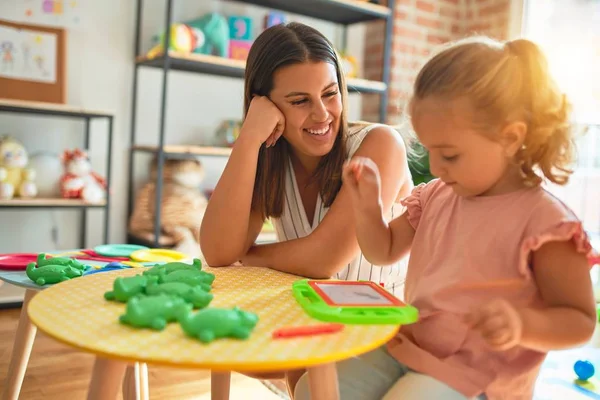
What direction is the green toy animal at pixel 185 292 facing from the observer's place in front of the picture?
facing to the right of the viewer

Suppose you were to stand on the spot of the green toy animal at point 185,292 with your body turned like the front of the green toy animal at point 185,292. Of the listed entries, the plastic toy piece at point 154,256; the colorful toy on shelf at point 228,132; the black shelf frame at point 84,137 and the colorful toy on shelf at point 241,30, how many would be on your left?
4

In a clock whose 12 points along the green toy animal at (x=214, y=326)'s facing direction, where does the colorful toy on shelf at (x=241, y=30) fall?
The colorful toy on shelf is roughly at 9 o'clock from the green toy animal.

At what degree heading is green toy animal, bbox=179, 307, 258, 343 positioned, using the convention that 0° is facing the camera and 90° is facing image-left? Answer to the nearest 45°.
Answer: approximately 270°

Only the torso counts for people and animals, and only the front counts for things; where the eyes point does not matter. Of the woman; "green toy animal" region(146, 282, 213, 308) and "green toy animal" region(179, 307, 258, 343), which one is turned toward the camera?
the woman

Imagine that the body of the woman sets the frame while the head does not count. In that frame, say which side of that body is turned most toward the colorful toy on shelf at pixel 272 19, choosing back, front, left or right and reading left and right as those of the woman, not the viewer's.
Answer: back

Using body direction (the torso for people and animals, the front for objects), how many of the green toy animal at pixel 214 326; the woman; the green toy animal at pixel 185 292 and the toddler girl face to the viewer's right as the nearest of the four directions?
2

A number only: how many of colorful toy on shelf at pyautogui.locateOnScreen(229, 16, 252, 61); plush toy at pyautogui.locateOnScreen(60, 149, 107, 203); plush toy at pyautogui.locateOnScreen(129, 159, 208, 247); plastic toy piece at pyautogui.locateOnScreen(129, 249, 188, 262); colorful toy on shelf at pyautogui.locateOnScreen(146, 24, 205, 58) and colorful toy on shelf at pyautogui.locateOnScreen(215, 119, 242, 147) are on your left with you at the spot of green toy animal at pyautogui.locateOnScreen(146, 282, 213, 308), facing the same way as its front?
6

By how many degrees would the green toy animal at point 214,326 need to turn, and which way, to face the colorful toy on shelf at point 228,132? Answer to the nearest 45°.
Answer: approximately 90° to its left

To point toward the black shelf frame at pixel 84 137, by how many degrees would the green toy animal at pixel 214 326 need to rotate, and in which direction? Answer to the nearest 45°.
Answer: approximately 90° to its left

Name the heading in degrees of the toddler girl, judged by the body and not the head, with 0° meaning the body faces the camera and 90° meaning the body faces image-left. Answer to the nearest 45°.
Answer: approximately 45°

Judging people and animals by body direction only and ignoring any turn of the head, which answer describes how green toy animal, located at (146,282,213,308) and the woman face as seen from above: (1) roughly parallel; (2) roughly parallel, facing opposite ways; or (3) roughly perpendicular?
roughly perpendicular

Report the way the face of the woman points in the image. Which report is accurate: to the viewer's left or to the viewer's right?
to the viewer's right

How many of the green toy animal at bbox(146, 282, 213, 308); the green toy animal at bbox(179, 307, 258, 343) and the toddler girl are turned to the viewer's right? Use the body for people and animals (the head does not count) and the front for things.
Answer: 2

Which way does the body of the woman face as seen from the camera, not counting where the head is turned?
toward the camera

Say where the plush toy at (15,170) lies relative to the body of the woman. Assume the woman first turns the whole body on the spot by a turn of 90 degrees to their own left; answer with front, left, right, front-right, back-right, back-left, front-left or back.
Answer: back-left
